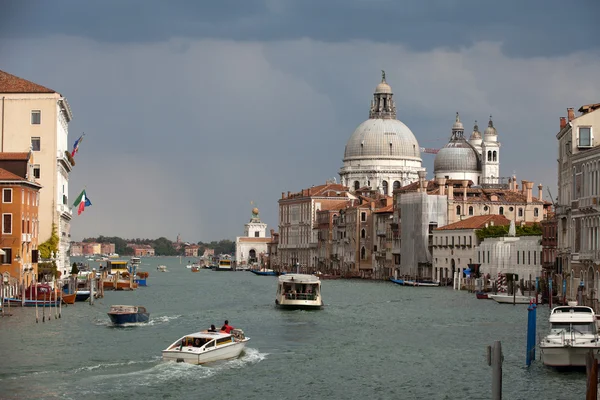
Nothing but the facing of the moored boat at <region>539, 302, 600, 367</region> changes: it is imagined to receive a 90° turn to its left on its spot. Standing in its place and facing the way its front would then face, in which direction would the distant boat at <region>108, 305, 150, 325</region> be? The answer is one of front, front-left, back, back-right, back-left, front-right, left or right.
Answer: back-left

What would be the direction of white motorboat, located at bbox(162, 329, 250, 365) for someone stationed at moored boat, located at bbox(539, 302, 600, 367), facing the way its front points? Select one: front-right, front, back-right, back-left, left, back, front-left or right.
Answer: right

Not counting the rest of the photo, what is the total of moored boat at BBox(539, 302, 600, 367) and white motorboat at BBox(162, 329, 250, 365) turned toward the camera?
1

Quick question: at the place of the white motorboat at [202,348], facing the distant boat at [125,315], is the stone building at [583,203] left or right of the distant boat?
right

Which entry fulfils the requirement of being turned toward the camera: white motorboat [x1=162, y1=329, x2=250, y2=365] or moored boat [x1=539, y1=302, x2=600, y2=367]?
the moored boat

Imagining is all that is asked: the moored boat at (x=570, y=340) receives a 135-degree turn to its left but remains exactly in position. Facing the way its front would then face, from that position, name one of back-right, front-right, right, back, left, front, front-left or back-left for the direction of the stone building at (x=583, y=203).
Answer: front-left

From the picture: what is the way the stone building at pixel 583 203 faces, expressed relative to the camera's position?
facing the viewer and to the left of the viewer

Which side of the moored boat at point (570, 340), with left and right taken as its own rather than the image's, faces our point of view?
front

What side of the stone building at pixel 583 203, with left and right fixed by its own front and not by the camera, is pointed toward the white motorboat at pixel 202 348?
front
